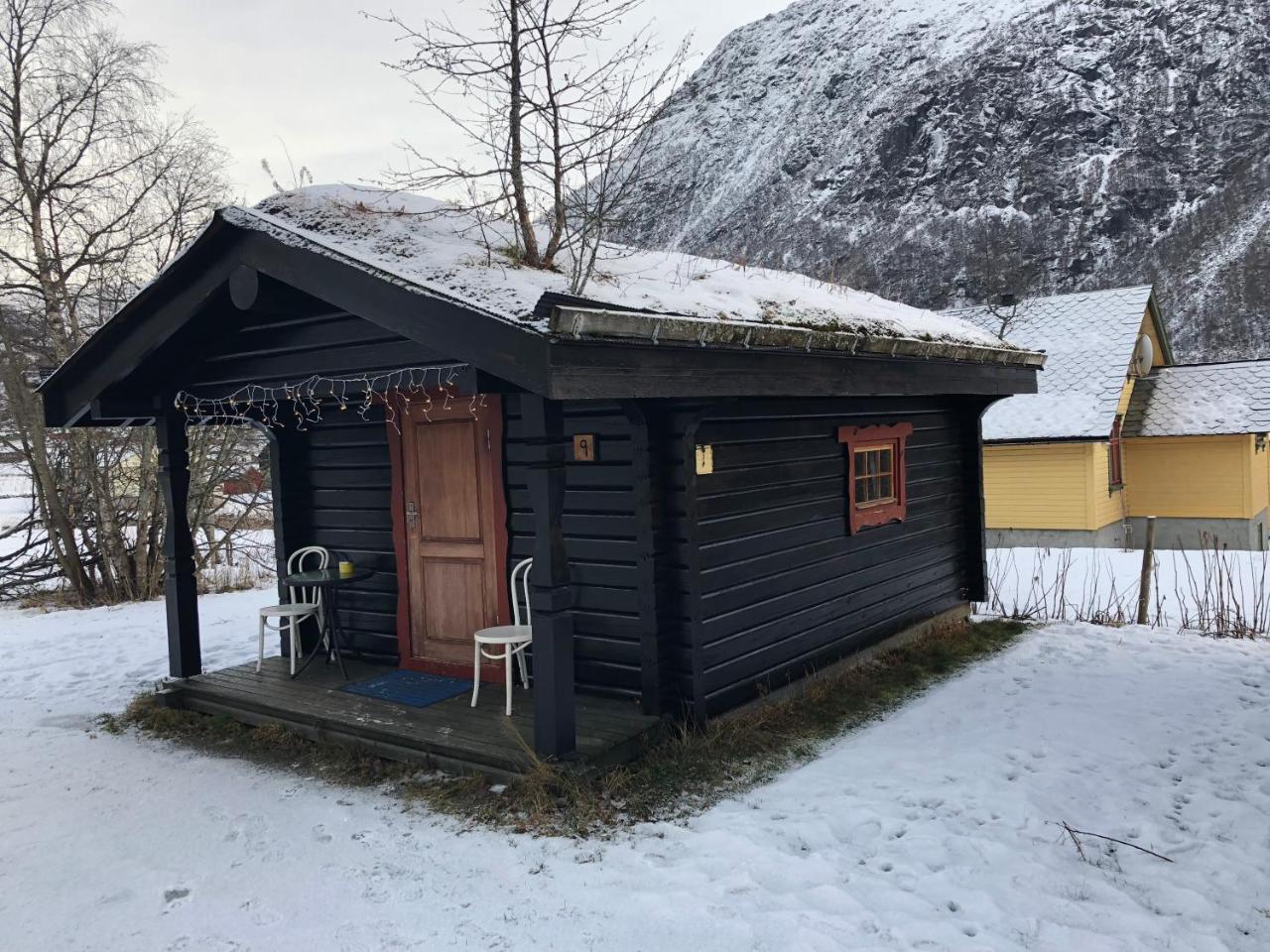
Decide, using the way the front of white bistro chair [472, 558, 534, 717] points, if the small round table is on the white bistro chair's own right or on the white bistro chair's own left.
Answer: on the white bistro chair's own right

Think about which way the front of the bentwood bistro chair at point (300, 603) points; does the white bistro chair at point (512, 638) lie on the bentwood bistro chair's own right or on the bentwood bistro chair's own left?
on the bentwood bistro chair's own left

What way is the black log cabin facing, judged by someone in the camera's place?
facing the viewer and to the left of the viewer

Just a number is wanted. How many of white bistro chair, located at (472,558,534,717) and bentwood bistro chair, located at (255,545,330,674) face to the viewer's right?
0

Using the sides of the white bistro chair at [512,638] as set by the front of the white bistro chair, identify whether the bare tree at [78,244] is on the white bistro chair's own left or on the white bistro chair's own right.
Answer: on the white bistro chair's own right

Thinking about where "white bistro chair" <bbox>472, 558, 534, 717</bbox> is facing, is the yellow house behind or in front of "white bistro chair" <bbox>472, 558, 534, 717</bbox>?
behind

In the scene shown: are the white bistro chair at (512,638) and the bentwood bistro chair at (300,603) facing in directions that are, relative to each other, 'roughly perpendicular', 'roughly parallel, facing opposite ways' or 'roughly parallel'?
roughly parallel

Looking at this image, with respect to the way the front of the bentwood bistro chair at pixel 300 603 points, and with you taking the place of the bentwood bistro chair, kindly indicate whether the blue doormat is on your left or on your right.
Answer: on your left

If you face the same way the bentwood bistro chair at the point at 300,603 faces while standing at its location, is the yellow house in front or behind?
behind

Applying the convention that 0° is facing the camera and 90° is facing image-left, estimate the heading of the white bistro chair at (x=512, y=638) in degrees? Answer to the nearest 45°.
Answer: approximately 45°
